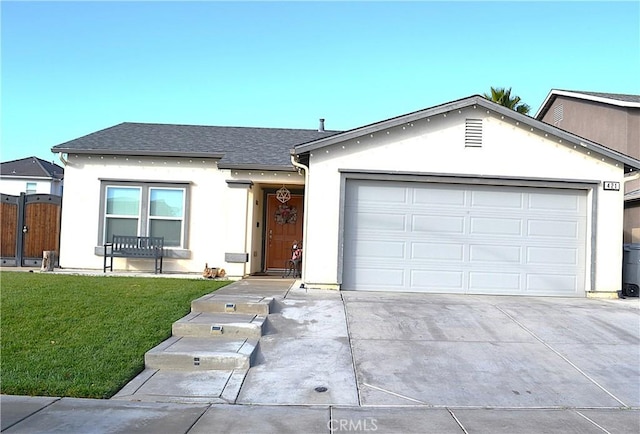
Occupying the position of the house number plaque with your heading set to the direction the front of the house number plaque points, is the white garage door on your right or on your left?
on your right

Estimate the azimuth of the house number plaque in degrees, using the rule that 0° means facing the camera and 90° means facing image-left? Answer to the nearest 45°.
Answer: approximately 0°

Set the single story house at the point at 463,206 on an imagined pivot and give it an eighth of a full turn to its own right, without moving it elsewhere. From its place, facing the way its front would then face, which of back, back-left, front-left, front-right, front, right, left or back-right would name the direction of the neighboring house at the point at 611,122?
back

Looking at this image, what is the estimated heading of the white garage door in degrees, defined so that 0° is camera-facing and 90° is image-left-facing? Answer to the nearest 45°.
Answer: approximately 0°

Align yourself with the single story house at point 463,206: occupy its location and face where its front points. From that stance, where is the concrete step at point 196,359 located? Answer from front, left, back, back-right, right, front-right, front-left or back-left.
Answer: front-right

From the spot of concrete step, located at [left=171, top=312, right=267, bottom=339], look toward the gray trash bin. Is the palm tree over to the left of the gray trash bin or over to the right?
left

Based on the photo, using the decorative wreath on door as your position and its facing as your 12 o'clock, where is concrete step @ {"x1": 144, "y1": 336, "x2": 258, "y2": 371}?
The concrete step is roughly at 12 o'clock from the decorative wreath on door.

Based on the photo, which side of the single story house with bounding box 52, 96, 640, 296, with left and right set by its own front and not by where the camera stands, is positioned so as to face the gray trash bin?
left

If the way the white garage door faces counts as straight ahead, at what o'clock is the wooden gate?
The wooden gate is roughly at 3 o'clock from the white garage door.

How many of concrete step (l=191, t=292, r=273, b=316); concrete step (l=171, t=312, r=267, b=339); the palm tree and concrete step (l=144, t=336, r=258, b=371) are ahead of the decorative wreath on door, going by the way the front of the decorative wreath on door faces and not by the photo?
3

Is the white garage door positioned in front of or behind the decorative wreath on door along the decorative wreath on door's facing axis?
in front

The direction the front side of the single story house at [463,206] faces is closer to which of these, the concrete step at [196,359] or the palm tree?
the concrete step

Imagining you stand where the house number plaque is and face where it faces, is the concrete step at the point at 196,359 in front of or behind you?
in front
